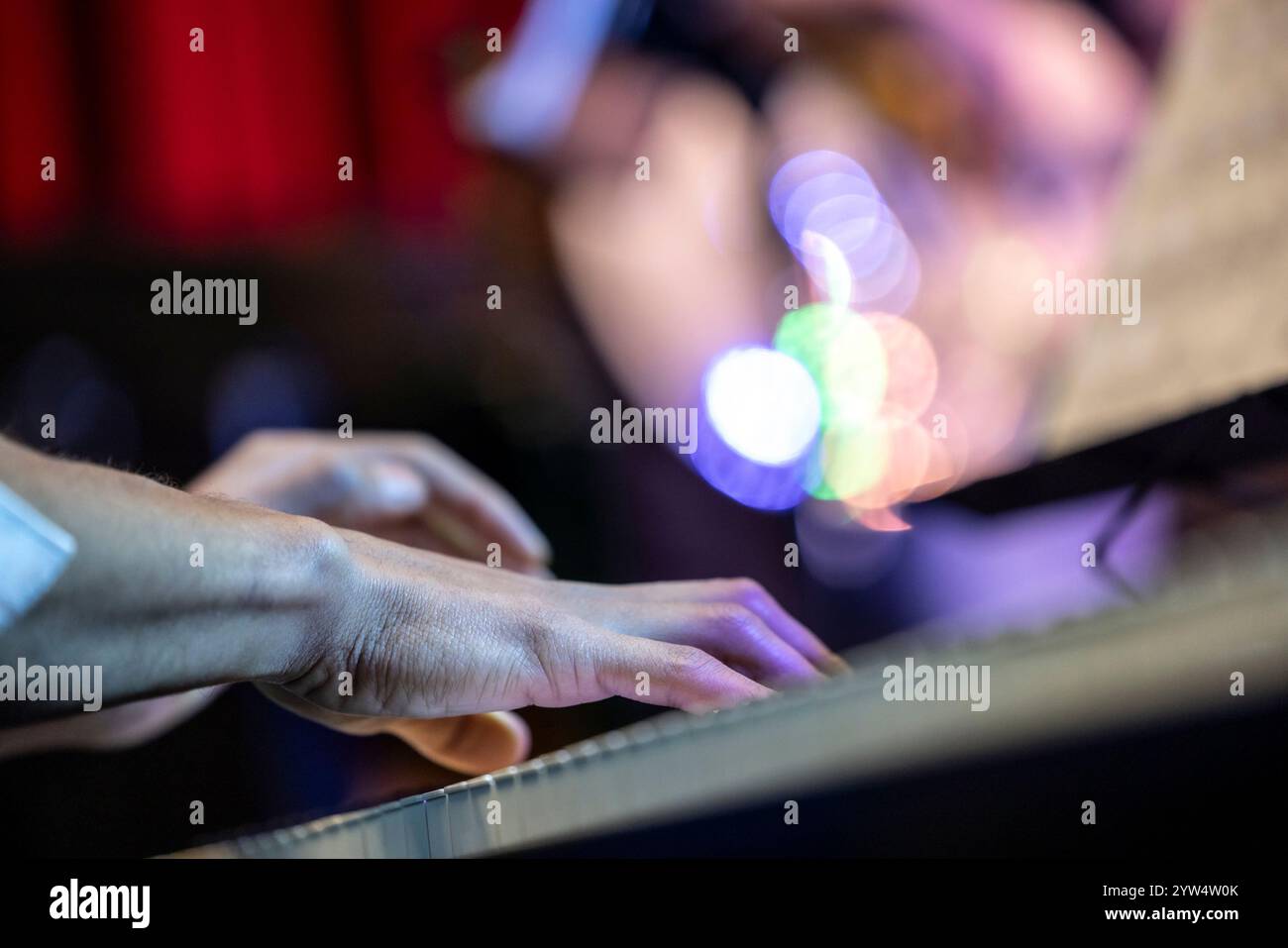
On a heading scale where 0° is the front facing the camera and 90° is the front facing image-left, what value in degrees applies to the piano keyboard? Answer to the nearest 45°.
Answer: approximately 45°
